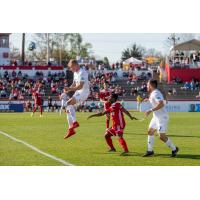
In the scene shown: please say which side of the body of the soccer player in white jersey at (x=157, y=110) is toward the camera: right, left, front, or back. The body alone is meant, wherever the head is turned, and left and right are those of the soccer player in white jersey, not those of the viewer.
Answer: left

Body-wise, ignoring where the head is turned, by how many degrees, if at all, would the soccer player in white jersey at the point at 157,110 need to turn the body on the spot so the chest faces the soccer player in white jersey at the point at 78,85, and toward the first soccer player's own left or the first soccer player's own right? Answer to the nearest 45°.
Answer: approximately 45° to the first soccer player's own right

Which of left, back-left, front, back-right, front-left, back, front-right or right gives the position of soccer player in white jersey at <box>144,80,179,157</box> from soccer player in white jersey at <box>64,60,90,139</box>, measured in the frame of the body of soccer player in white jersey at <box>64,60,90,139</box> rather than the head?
back-left
